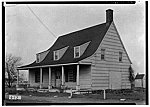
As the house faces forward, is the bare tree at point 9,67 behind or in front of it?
in front

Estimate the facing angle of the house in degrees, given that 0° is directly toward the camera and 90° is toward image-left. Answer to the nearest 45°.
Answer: approximately 45°
